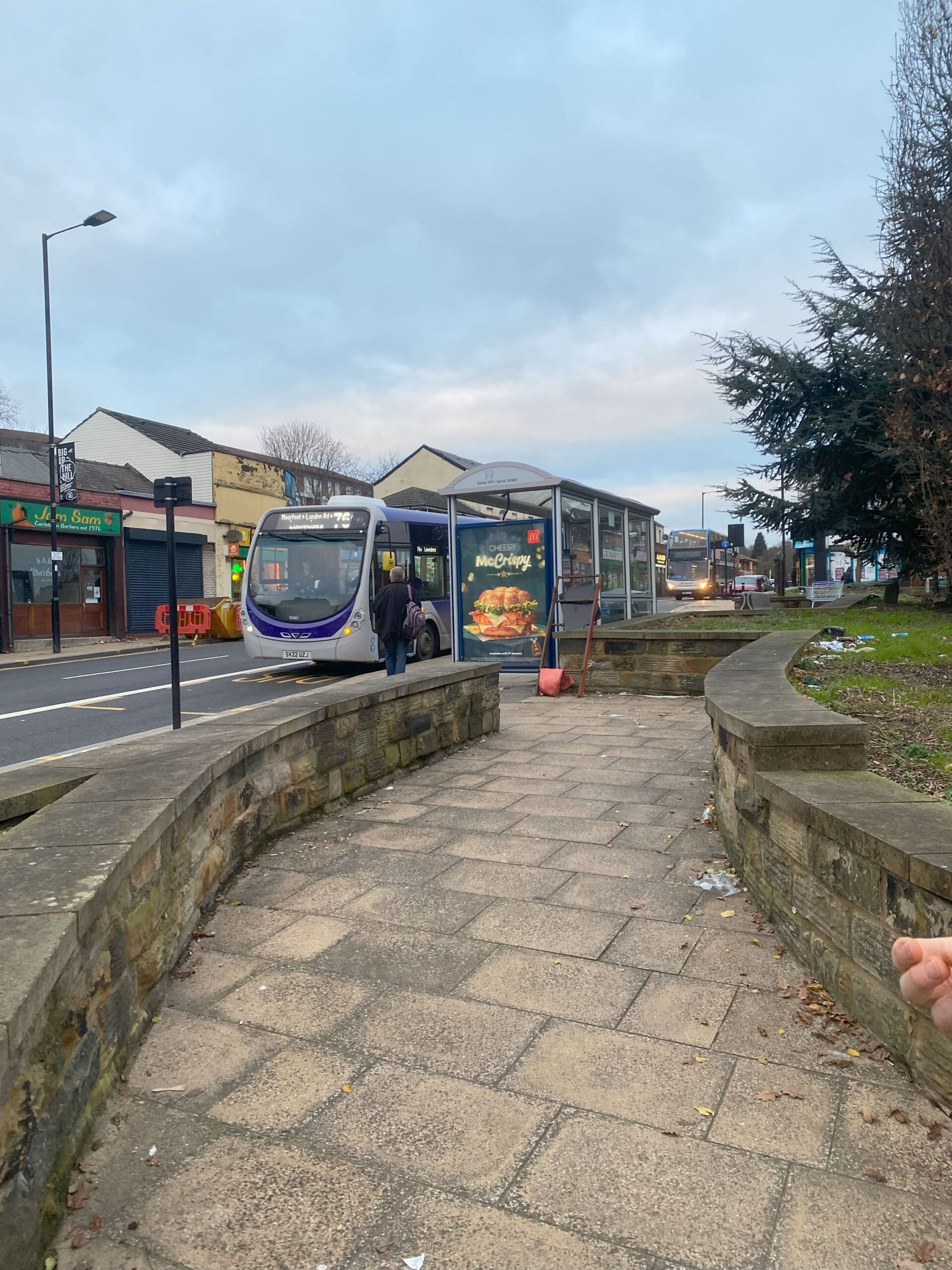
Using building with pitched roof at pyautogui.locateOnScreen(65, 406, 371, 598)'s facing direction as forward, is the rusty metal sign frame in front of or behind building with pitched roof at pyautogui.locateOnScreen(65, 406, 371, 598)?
in front

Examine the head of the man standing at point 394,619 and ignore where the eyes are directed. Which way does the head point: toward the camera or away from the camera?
away from the camera

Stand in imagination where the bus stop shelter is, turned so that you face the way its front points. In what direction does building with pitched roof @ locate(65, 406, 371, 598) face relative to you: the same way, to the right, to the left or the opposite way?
the opposite way

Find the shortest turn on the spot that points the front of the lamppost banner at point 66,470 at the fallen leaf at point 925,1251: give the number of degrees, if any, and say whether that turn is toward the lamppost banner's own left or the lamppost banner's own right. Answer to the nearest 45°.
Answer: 0° — it already faces it

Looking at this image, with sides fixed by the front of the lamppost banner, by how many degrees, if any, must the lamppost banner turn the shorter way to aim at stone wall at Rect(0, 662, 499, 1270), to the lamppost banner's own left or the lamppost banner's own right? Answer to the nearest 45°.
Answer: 0° — it already faces it

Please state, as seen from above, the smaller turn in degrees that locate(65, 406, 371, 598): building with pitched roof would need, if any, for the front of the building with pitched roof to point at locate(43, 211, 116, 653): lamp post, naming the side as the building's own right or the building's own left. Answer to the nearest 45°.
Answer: approximately 45° to the building's own right

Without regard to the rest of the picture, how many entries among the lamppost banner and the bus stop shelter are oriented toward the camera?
1

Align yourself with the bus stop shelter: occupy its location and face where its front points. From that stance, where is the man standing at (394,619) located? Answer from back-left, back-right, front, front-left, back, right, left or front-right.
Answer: left

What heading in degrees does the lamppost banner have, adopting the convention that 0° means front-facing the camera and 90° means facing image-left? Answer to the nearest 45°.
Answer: approximately 0°
